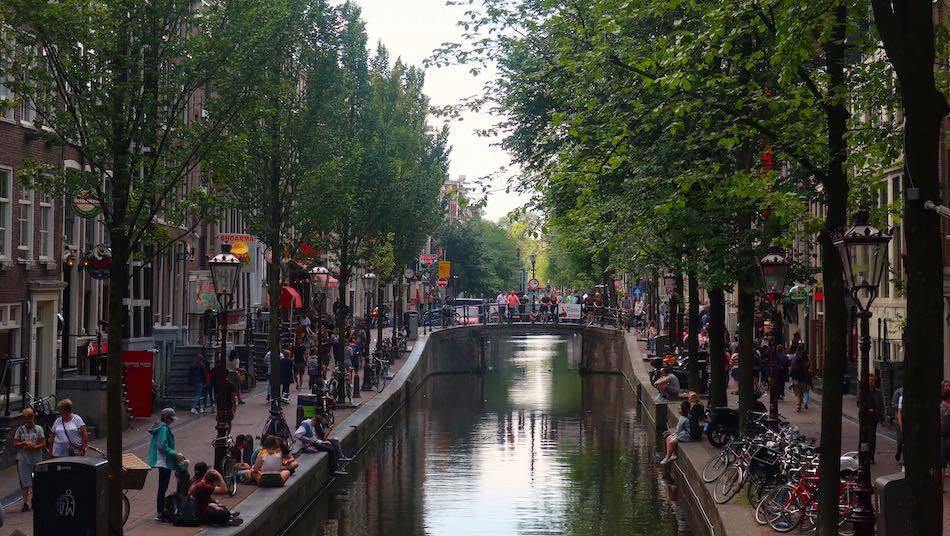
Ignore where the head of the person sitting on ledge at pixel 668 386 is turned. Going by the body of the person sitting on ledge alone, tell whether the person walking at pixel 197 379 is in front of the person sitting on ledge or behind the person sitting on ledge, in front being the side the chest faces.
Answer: in front

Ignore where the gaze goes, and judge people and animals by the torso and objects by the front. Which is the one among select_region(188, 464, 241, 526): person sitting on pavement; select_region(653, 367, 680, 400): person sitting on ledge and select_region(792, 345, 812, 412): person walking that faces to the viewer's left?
select_region(653, 367, 680, 400): person sitting on ledge

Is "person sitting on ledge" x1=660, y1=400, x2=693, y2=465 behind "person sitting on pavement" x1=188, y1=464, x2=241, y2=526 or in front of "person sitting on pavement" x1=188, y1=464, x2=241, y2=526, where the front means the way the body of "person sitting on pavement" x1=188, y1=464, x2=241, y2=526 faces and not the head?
in front

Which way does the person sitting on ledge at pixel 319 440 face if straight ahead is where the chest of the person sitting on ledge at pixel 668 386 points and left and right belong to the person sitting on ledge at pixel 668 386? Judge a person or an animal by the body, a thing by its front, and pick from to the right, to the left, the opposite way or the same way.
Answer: the opposite way

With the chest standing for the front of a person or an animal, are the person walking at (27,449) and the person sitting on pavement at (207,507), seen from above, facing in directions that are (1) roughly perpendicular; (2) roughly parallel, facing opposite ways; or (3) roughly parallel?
roughly perpendicular

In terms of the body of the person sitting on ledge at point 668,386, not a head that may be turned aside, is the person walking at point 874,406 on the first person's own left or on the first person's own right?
on the first person's own left

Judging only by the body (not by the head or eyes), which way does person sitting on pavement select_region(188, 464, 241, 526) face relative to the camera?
to the viewer's right

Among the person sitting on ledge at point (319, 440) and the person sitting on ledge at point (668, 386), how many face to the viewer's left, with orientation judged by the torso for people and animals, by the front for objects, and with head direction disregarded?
1

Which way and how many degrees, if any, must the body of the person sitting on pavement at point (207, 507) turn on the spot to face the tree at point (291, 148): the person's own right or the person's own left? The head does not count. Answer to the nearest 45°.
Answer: approximately 90° to the person's own left

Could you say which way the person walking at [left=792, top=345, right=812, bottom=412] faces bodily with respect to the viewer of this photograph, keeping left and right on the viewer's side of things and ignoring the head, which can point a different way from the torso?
facing away from the viewer

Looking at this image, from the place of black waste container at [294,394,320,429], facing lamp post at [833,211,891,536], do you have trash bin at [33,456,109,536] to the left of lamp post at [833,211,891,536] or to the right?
right

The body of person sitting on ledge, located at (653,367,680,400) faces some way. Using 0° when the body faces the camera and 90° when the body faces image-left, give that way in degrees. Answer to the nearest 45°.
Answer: approximately 90°

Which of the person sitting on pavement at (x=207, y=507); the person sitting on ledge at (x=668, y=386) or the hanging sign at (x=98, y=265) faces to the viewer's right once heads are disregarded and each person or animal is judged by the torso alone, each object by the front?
the person sitting on pavement at (x=207, y=507)
